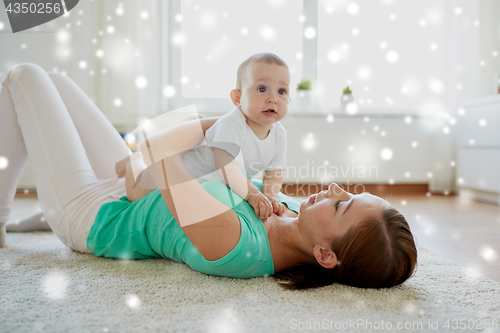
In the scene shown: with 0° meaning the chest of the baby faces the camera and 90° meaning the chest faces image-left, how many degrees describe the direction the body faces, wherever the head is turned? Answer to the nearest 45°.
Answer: approximately 315°
